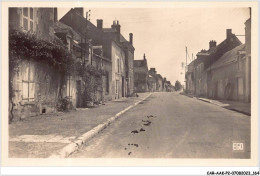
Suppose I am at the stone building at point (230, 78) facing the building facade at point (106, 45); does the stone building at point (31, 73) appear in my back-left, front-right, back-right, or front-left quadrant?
front-left

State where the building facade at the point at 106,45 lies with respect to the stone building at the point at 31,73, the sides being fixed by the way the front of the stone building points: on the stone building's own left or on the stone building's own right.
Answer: on the stone building's own left

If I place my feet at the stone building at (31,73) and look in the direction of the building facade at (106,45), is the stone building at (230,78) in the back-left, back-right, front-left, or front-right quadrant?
front-right

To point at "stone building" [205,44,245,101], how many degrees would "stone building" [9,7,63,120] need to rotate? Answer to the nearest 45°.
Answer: approximately 90° to its left

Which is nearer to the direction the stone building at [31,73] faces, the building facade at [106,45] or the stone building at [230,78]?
the stone building

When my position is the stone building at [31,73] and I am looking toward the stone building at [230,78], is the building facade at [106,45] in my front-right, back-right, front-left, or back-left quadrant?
front-left
